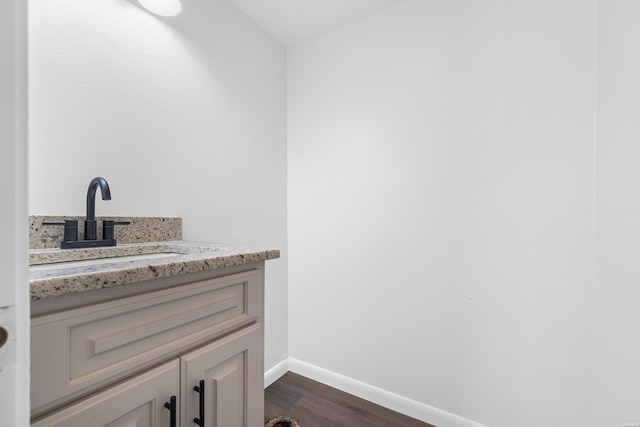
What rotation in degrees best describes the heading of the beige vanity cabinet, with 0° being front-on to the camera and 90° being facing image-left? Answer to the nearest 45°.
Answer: approximately 315°

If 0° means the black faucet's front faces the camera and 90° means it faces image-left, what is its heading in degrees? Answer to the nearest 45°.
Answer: approximately 315°
